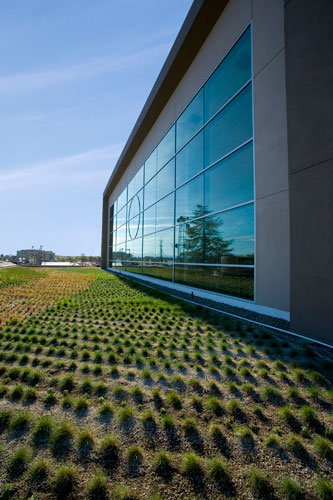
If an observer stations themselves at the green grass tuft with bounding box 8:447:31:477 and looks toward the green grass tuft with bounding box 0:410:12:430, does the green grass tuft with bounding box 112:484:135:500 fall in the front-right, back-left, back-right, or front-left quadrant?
back-right

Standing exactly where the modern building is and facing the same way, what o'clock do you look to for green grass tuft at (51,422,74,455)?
The green grass tuft is roughly at 11 o'clock from the modern building.

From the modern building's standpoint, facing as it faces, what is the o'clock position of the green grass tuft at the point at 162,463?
The green grass tuft is roughly at 11 o'clock from the modern building.

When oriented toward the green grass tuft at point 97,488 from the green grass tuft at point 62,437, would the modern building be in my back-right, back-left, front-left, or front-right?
back-left

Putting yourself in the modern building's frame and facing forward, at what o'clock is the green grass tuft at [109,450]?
The green grass tuft is roughly at 11 o'clock from the modern building.

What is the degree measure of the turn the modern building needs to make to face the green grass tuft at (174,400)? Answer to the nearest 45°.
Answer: approximately 45° to its left

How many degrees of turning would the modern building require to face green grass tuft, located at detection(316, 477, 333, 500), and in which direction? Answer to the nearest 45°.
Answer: approximately 45° to its left

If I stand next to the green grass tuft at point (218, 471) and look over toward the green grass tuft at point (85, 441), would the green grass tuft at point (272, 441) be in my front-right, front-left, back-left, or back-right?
back-right

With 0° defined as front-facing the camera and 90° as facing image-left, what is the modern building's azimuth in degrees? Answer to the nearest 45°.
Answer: approximately 45°

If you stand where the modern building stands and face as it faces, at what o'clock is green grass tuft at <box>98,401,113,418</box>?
The green grass tuft is roughly at 11 o'clock from the modern building.

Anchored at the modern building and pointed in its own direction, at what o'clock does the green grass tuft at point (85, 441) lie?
The green grass tuft is roughly at 11 o'clock from the modern building.
